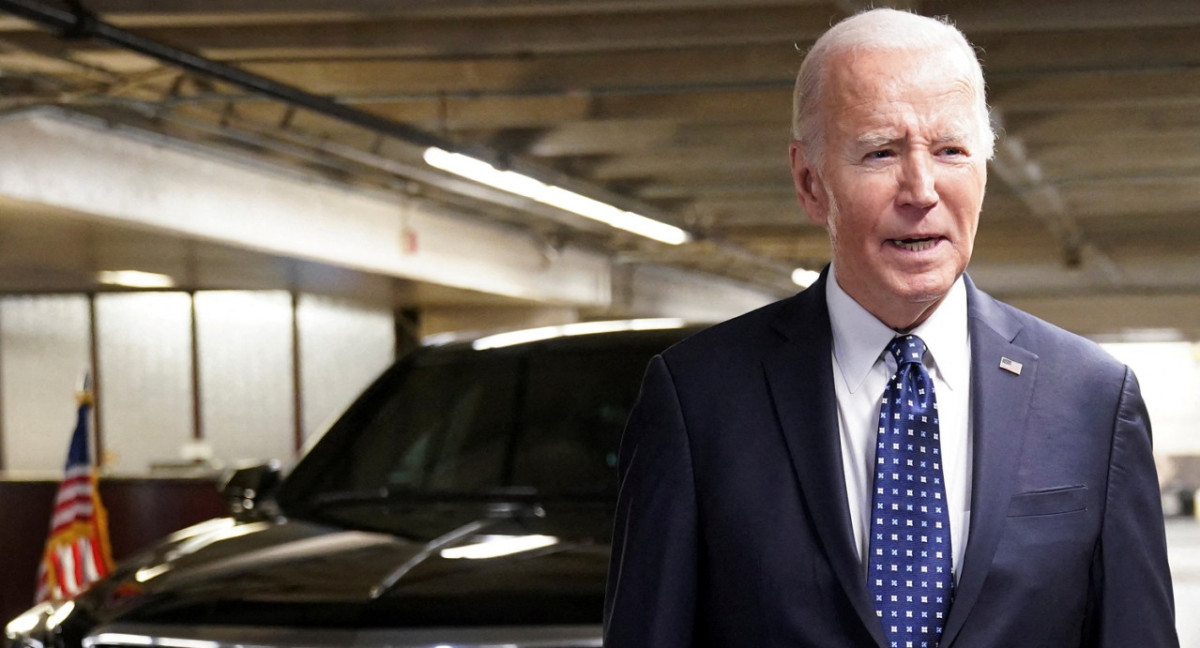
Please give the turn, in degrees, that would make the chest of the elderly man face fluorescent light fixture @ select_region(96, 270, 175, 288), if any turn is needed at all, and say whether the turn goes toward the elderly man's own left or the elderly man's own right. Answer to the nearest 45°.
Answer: approximately 135° to the elderly man's own right

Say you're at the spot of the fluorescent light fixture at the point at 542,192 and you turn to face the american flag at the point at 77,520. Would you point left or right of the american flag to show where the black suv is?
left

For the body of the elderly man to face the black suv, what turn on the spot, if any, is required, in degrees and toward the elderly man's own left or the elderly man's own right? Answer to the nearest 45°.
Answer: approximately 135° to the elderly man's own right

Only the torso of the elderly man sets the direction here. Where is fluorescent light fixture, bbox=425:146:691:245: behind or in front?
behind

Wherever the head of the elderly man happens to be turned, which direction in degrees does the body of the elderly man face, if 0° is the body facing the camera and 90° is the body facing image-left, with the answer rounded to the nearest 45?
approximately 0°
